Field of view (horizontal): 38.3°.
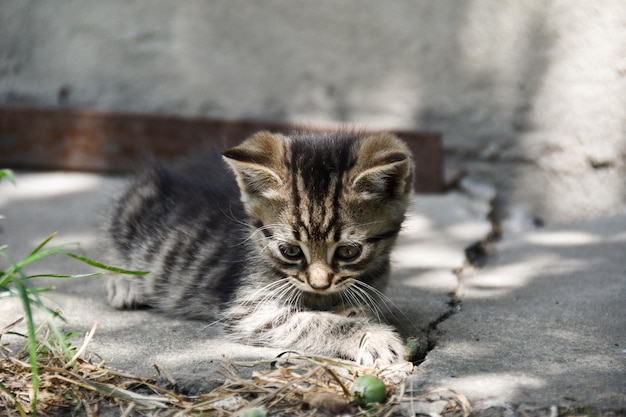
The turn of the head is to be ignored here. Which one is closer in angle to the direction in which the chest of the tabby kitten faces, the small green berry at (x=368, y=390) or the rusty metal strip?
the small green berry

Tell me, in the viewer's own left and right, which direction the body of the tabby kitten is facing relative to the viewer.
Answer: facing the viewer and to the right of the viewer

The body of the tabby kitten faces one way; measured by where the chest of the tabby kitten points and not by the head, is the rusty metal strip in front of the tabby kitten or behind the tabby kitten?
behind

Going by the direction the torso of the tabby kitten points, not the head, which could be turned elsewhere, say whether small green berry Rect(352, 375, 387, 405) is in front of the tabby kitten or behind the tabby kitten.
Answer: in front
